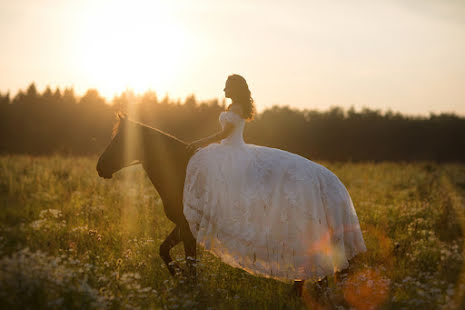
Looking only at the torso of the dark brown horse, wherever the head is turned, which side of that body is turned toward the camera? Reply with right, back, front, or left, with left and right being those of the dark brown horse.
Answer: left
